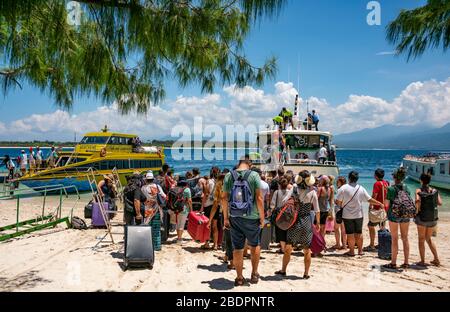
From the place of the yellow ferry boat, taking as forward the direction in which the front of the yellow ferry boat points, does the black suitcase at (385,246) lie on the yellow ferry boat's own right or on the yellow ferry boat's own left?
on the yellow ferry boat's own left

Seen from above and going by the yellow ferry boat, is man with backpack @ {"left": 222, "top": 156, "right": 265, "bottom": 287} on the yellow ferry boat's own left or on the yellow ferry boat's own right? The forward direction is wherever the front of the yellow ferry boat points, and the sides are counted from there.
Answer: on the yellow ferry boat's own left

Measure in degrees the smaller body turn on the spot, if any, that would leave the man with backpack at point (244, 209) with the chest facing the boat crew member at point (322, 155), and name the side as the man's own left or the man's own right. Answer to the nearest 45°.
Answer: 0° — they already face them

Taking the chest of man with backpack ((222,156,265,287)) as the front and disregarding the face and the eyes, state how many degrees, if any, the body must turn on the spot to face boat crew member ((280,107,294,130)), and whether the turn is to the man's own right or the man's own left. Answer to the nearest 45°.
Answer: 0° — they already face them

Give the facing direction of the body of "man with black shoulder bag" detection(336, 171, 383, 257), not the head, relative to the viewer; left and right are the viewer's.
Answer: facing away from the viewer

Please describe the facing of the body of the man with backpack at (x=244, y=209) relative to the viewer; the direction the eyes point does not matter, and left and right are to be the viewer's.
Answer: facing away from the viewer

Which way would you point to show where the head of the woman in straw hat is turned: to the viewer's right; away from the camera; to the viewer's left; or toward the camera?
away from the camera

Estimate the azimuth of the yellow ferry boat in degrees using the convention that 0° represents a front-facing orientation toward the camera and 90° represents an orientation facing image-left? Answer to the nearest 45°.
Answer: approximately 45°

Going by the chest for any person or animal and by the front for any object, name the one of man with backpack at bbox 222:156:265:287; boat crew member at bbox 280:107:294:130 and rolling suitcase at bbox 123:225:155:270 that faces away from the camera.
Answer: the man with backpack
